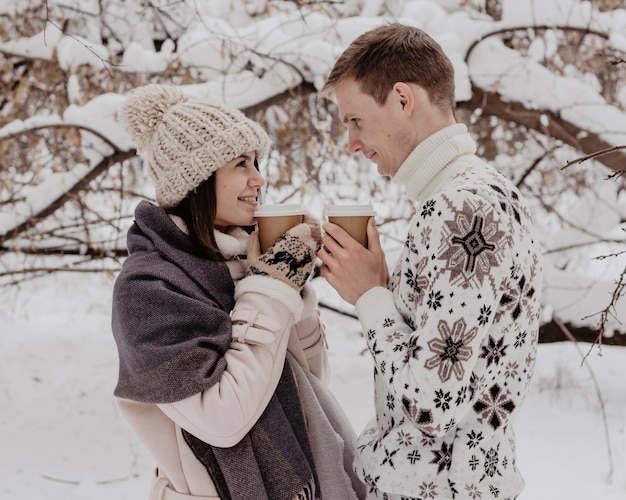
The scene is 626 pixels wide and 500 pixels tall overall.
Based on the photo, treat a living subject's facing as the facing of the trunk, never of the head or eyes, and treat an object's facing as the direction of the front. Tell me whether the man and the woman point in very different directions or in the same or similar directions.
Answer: very different directions

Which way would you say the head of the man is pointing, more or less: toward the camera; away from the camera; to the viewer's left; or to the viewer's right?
to the viewer's left

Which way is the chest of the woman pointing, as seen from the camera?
to the viewer's right

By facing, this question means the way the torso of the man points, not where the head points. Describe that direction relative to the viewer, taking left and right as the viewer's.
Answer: facing to the left of the viewer

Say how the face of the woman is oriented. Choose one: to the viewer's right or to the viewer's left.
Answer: to the viewer's right

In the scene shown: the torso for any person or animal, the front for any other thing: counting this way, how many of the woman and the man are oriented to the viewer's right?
1

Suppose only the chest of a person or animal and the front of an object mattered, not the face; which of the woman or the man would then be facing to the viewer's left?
the man
